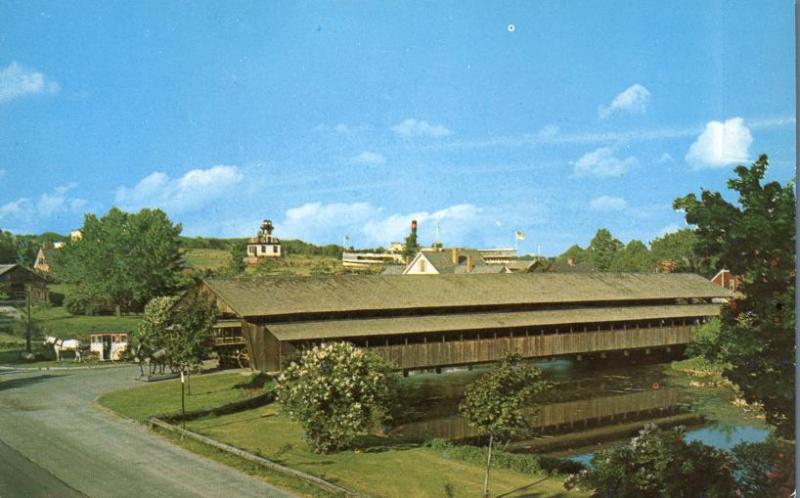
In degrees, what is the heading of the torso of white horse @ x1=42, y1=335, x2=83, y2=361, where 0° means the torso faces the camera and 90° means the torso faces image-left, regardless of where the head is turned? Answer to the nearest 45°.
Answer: approximately 90°

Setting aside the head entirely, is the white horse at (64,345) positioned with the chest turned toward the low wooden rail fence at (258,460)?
no

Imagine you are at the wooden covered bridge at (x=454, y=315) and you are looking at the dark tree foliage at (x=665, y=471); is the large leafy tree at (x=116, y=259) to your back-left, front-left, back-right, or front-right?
back-right

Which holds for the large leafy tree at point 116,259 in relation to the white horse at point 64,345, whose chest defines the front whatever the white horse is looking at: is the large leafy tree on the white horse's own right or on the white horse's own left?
on the white horse's own right

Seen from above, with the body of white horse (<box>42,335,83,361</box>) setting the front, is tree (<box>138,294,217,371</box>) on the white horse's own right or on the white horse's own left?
on the white horse's own left

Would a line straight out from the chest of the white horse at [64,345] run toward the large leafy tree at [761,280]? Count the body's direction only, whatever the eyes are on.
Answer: no

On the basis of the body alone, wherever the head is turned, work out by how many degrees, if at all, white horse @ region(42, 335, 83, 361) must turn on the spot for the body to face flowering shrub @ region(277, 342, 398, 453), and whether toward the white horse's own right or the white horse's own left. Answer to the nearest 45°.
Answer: approximately 90° to the white horse's own left
